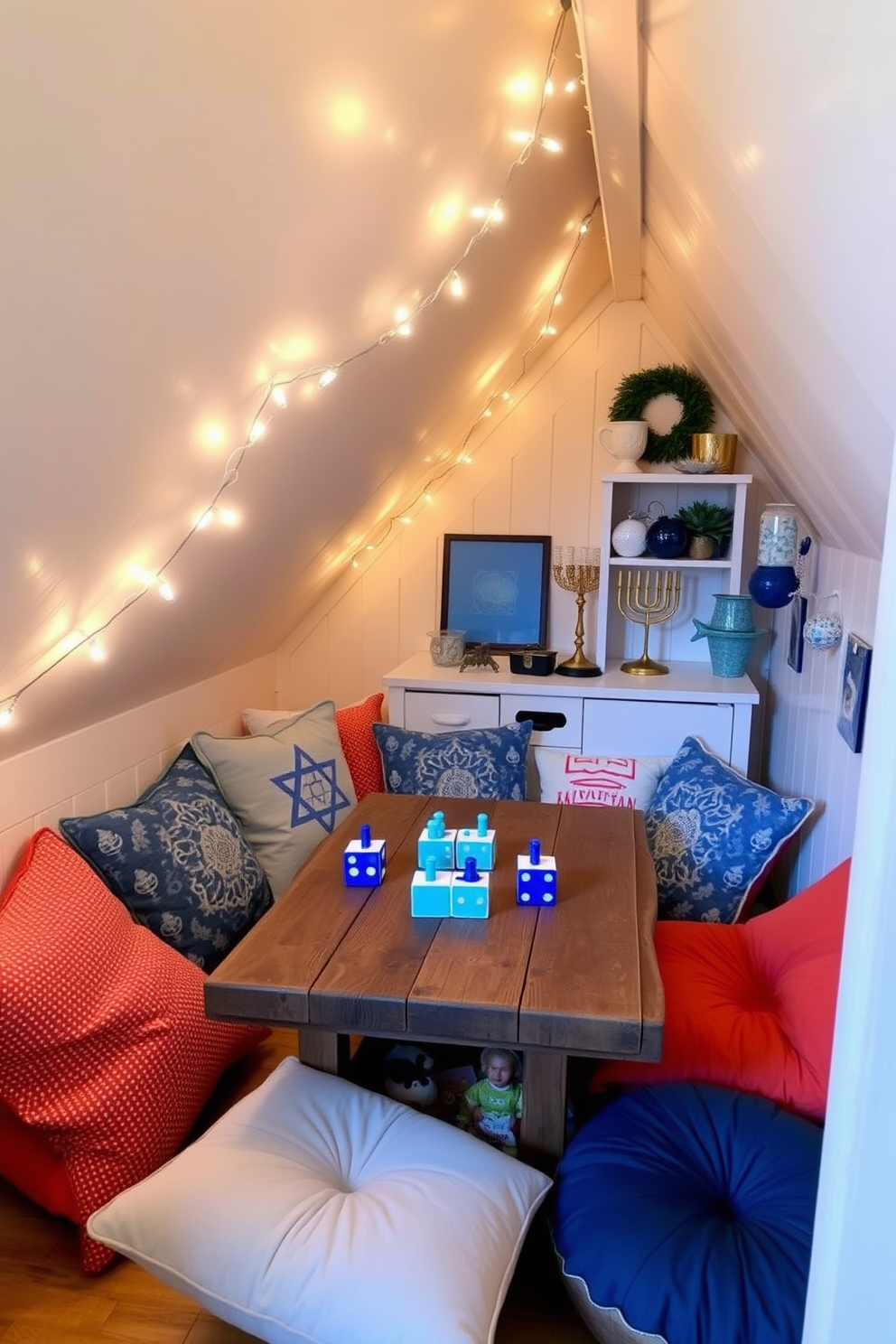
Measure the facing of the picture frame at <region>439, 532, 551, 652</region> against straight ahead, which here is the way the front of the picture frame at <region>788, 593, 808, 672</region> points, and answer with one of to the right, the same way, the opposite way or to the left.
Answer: to the left

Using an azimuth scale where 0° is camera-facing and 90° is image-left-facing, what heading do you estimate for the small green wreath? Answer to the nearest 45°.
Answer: approximately 0°

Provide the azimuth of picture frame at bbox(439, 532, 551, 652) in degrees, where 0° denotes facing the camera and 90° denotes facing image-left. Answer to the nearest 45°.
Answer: approximately 0°

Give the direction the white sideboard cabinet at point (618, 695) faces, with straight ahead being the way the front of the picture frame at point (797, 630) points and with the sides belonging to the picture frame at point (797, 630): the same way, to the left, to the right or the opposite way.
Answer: to the left

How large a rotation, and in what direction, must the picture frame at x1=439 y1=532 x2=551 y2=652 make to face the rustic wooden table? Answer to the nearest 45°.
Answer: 0° — it already faces it

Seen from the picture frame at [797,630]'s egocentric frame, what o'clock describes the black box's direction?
The black box is roughly at 12 o'clock from the picture frame.

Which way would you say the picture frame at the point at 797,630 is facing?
to the viewer's left

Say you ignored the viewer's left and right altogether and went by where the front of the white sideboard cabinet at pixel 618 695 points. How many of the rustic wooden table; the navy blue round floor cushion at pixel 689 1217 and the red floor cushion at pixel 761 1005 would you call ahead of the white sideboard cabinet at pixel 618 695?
3

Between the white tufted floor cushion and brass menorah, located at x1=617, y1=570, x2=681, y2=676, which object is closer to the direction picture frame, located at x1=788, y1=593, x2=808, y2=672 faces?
the brass menorah
